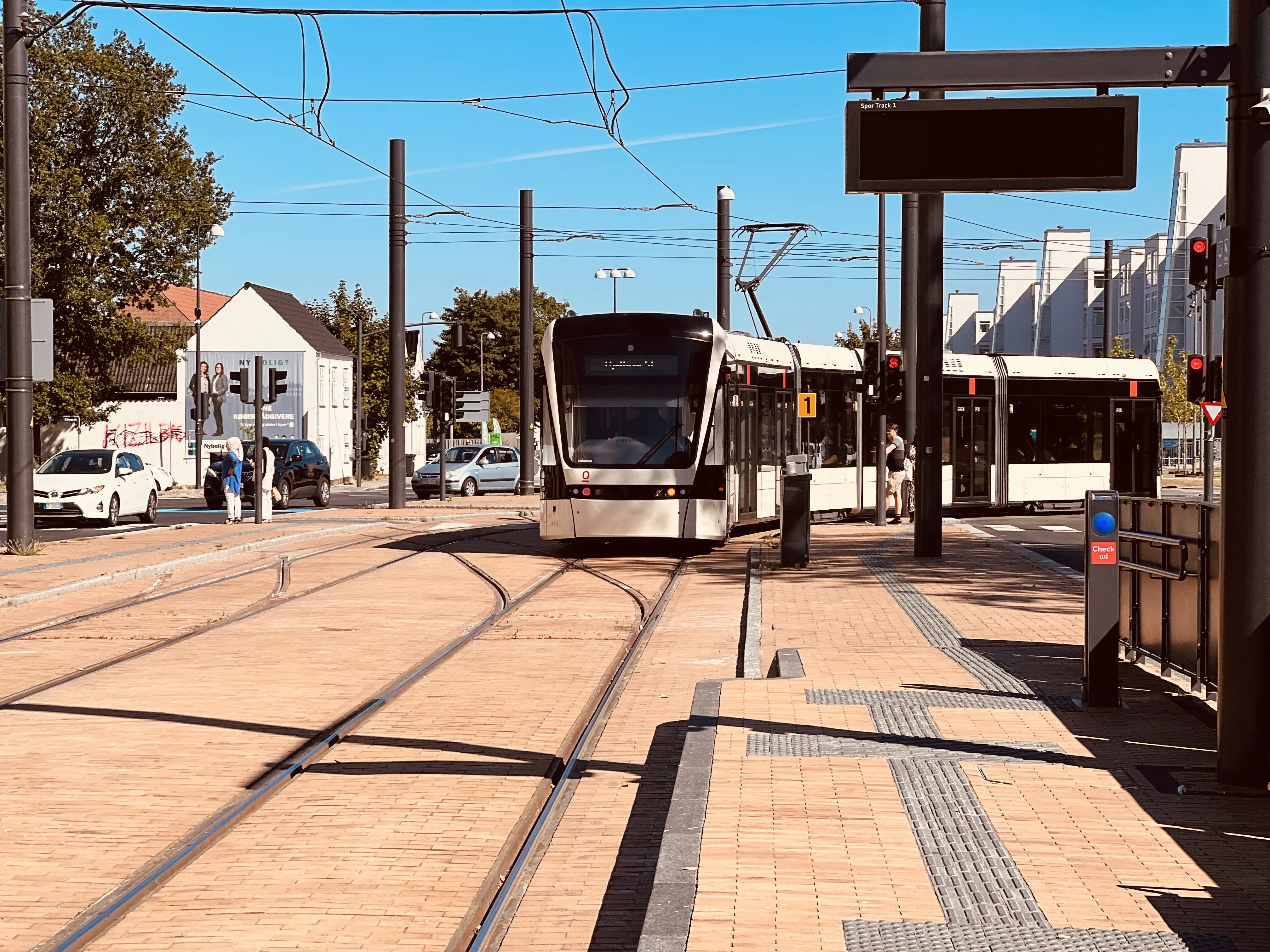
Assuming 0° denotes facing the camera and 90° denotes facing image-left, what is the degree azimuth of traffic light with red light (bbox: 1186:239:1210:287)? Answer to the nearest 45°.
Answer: approximately 0°

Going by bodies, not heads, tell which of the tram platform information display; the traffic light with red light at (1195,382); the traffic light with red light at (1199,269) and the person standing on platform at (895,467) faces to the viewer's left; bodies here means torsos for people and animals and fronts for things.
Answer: the person standing on platform

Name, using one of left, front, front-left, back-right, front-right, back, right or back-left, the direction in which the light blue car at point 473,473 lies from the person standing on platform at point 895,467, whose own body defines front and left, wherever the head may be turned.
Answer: front-right

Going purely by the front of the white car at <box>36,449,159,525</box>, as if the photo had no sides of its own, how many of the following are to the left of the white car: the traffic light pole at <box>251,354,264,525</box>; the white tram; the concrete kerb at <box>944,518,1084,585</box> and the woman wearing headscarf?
4

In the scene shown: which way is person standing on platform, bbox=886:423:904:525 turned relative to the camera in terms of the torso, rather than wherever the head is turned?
to the viewer's left

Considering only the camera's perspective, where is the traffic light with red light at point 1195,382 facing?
facing the viewer

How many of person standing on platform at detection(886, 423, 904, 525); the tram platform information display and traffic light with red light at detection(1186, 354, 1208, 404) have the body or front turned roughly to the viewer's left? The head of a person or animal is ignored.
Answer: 1

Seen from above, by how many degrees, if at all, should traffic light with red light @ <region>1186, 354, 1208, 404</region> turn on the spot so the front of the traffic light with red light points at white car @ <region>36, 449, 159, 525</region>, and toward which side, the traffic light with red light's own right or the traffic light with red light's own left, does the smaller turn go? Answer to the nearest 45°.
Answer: approximately 90° to the traffic light with red light's own right

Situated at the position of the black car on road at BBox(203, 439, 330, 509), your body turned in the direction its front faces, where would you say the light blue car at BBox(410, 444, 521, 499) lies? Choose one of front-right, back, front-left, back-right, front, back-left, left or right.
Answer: back

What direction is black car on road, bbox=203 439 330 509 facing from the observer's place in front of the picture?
facing the viewer and to the left of the viewer
